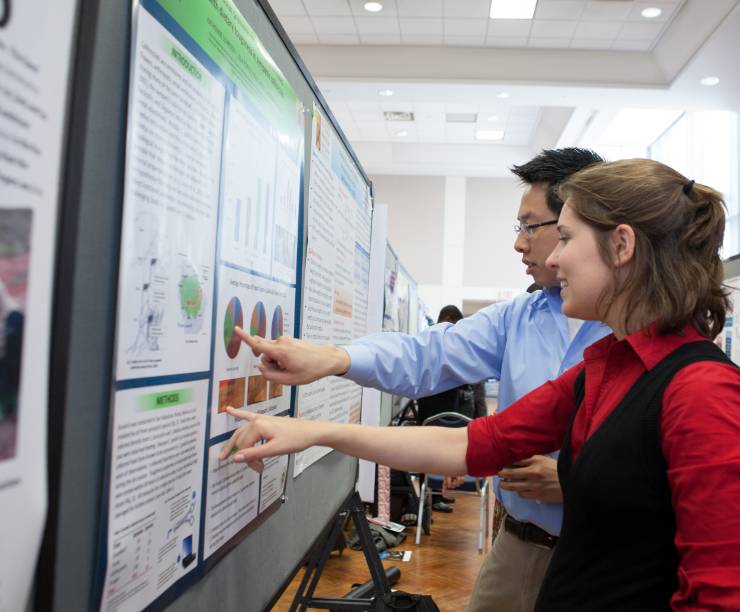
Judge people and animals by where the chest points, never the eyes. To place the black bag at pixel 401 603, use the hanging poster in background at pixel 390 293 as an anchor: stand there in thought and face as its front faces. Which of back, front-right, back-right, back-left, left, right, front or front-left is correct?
front-right

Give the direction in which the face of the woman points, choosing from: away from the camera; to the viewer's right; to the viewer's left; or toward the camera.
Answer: to the viewer's left

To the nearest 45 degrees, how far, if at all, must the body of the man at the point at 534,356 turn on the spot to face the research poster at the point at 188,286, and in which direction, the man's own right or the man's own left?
0° — they already face it

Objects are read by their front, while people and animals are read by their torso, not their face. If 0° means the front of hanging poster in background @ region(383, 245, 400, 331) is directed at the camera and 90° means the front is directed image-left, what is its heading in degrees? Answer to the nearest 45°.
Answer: approximately 315°

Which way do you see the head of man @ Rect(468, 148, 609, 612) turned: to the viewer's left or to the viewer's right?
to the viewer's left

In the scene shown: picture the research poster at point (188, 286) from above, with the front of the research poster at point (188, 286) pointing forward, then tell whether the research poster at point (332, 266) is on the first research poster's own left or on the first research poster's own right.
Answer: on the first research poster's own left
